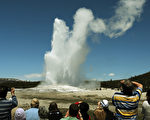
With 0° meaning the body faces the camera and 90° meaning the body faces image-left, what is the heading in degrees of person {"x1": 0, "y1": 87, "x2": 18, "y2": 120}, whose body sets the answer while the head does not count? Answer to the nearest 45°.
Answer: approximately 180°

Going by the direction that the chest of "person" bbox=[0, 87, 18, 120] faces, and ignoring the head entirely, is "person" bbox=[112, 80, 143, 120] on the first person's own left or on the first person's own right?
on the first person's own right

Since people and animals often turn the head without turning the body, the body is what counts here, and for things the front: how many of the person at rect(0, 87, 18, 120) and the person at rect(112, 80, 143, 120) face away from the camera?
2

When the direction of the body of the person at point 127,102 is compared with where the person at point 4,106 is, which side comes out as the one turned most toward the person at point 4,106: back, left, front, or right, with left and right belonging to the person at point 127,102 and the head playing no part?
left

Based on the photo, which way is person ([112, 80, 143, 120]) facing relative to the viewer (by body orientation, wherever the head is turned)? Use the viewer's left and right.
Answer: facing away from the viewer
